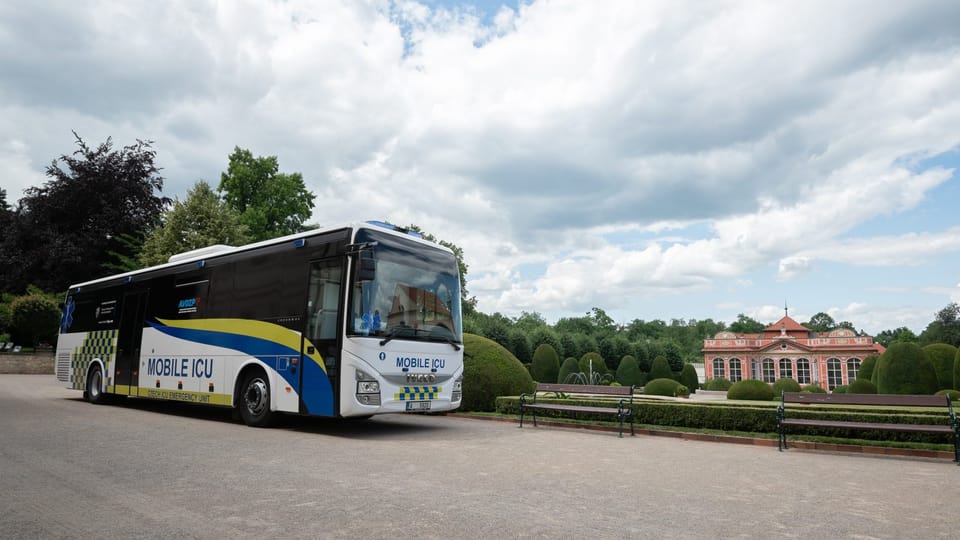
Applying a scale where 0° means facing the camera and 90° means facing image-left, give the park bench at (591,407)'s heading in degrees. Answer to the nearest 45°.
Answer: approximately 45°

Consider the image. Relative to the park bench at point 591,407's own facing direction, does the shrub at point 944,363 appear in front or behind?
behind

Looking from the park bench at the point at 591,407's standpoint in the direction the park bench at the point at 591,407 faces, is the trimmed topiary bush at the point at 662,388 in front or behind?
behind

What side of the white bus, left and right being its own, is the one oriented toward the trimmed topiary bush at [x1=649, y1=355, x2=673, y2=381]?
left

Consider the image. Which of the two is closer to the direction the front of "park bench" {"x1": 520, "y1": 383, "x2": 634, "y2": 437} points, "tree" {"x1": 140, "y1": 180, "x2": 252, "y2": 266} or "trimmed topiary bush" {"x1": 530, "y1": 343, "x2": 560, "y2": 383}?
the tree

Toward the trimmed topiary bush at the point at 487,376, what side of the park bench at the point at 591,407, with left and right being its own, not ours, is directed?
right

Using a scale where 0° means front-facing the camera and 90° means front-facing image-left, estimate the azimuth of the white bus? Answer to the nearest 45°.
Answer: approximately 315°

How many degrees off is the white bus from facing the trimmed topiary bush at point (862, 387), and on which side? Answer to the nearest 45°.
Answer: approximately 90° to its left

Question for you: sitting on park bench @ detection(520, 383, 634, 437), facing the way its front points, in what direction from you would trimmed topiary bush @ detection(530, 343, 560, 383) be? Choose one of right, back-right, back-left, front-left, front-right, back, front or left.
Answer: back-right

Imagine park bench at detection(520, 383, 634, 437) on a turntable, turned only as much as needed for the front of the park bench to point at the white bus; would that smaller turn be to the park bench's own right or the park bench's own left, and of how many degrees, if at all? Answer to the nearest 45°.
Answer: approximately 90° to the park bench's own right
